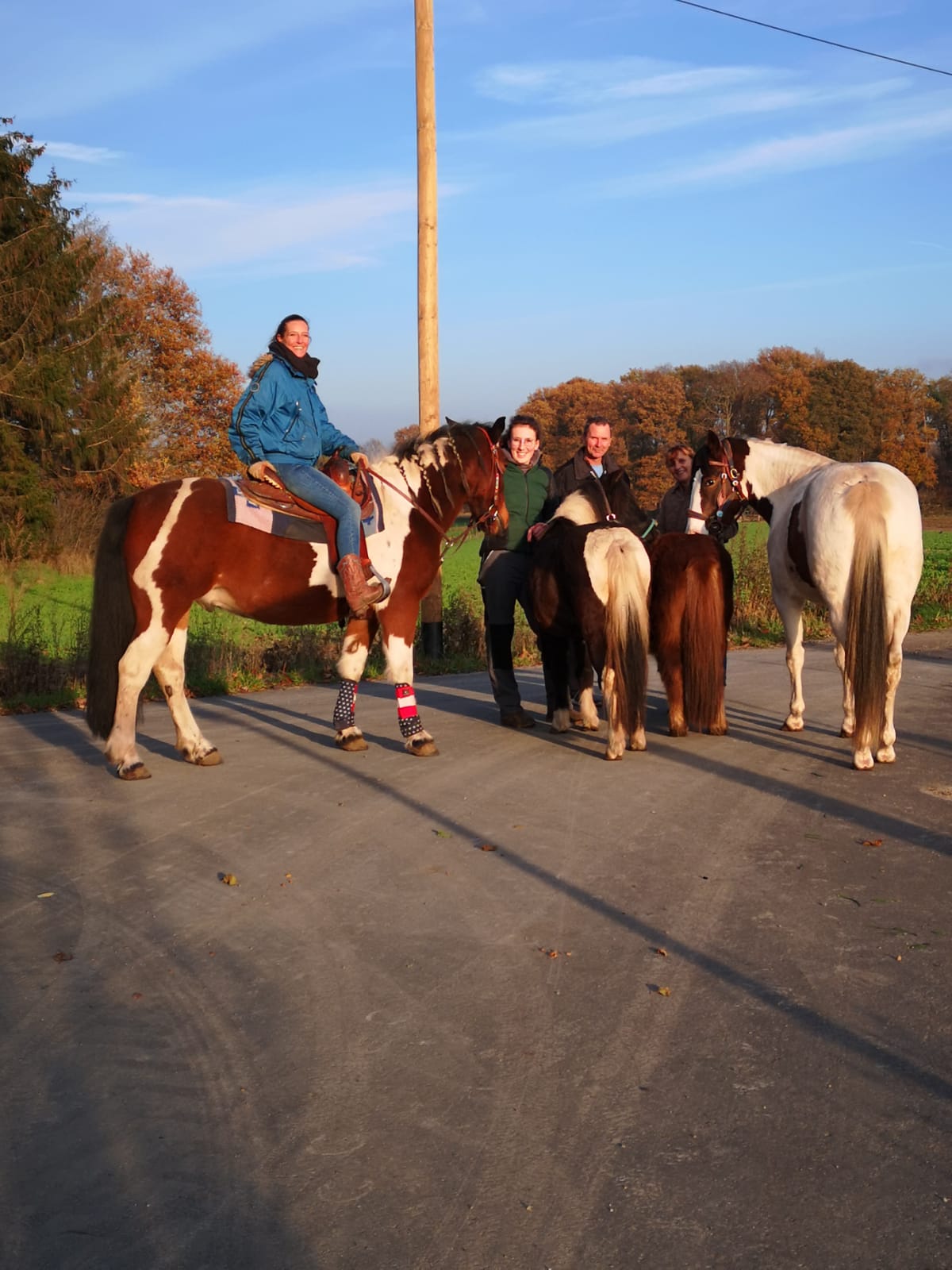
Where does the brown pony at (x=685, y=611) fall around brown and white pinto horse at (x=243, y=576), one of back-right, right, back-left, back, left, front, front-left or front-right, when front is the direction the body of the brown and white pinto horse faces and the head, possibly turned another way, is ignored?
front

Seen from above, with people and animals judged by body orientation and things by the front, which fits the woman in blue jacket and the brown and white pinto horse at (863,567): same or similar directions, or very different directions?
very different directions

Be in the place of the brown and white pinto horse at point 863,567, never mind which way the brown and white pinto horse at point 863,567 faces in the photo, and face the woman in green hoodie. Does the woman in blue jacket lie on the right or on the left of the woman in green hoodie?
left

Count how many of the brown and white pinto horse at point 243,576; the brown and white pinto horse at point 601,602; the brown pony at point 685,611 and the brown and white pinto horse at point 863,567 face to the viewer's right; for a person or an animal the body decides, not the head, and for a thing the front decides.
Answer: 1

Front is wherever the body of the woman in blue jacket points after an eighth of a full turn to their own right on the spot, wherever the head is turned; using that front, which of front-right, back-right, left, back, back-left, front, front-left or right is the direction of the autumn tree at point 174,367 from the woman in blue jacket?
back

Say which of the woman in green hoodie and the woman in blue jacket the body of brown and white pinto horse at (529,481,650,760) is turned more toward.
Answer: the woman in green hoodie

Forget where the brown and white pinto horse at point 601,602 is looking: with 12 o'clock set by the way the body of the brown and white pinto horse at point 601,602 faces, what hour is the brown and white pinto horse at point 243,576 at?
the brown and white pinto horse at point 243,576 is roughly at 10 o'clock from the brown and white pinto horse at point 601,602.

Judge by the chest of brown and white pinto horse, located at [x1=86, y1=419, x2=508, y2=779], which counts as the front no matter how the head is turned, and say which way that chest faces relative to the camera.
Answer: to the viewer's right

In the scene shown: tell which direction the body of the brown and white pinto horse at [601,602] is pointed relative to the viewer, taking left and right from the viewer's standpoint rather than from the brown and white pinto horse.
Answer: facing away from the viewer and to the left of the viewer

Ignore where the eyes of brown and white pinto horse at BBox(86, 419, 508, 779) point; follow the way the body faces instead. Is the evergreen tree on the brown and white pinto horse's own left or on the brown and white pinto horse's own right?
on the brown and white pinto horse's own left

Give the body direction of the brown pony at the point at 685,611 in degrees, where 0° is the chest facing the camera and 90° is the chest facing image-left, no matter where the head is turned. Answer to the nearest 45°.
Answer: approximately 180°

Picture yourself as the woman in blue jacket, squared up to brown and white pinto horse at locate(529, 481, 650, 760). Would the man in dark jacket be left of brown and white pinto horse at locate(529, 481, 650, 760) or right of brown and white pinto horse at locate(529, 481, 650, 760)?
left

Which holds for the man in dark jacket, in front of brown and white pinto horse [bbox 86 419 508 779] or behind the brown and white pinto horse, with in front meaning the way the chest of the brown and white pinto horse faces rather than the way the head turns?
in front

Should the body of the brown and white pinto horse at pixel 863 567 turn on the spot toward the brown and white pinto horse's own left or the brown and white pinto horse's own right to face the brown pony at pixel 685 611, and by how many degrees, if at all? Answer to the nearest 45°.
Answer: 0° — it already faces it

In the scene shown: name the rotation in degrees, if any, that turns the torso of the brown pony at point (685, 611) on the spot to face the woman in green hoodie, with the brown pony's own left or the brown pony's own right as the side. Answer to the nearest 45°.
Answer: approximately 45° to the brown pony's own left

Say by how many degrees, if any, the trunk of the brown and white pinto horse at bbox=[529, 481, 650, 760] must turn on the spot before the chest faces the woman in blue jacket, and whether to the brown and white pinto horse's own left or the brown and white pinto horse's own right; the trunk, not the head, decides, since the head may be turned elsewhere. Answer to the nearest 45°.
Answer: approximately 45° to the brown and white pinto horse's own left

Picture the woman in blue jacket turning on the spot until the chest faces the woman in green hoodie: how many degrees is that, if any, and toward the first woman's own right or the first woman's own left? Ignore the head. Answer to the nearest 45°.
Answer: approximately 90° to the first woman's own left
